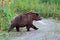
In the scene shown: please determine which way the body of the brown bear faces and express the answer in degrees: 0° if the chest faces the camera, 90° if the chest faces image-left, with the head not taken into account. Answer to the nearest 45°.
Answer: approximately 270°
